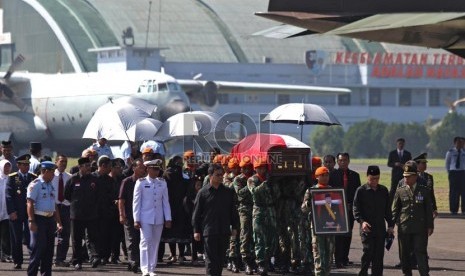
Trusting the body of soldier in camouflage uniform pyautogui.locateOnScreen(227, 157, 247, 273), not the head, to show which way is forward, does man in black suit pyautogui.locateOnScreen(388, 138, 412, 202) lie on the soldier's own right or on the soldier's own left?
on the soldier's own left

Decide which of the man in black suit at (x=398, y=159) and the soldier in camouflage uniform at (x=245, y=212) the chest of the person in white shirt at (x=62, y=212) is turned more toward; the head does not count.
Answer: the soldier in camouflage uniform

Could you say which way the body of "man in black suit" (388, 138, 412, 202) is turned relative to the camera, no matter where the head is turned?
toward the camera

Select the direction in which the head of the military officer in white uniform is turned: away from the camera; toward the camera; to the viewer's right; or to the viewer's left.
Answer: toward the camera

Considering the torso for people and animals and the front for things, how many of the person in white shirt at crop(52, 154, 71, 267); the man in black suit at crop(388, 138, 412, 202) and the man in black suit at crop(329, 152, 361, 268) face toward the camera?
3

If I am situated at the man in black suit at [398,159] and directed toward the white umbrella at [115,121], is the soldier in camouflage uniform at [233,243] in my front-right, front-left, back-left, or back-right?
front-left

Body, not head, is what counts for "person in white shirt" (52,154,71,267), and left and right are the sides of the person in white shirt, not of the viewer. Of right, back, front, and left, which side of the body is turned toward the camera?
front

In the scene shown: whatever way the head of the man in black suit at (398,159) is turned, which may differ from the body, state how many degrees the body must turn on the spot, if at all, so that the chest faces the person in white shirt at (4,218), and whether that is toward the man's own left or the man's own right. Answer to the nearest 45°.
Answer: approximately 45° to the man's own right

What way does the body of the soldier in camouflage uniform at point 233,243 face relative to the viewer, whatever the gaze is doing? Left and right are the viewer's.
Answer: facing the viewer and to the right of the viewer

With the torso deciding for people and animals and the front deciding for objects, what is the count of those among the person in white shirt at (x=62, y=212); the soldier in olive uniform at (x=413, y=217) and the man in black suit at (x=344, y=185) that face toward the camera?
3

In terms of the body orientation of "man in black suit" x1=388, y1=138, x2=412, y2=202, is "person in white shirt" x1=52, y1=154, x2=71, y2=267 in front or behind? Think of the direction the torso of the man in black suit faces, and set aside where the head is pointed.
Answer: in front

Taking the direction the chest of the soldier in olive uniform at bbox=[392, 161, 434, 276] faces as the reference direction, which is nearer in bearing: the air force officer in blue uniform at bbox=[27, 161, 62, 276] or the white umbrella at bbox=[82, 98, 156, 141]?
the air force officer in blue uniform
